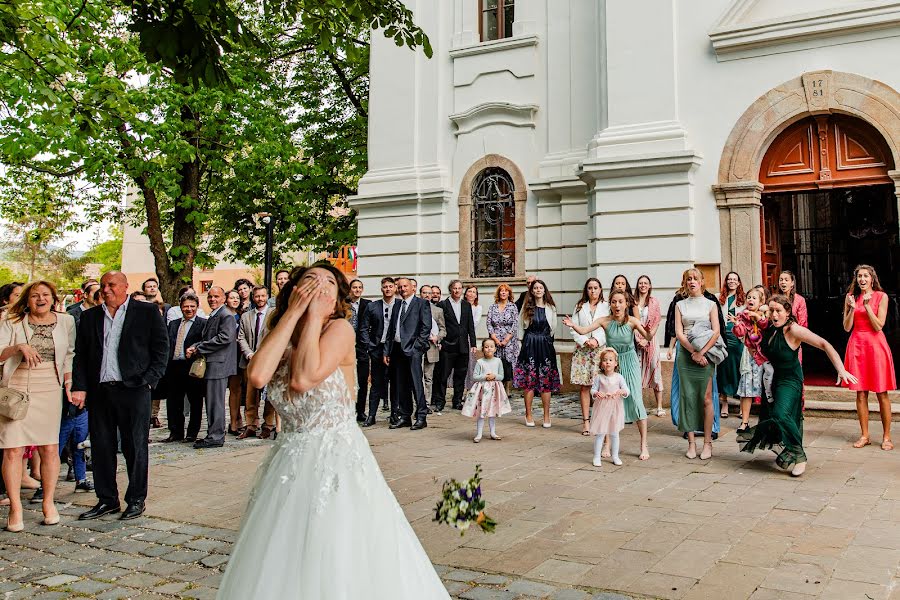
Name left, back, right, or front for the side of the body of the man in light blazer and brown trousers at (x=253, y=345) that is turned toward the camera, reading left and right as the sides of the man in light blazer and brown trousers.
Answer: front

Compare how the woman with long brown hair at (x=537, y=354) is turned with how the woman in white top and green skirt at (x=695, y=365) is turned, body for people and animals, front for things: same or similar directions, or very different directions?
same or similar directions

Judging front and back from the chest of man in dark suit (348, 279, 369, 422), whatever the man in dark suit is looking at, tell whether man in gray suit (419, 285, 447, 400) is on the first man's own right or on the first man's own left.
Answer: on the first man's own left

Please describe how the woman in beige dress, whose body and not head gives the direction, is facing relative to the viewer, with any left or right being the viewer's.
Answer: facing the viewer

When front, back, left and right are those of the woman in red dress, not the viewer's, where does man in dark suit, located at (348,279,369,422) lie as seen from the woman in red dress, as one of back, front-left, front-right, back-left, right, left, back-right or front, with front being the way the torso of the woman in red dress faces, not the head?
front-right

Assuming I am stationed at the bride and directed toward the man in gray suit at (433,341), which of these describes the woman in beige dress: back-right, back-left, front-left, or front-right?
front-left

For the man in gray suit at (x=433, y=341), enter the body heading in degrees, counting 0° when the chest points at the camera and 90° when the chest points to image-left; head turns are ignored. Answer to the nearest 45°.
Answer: approximately 0°

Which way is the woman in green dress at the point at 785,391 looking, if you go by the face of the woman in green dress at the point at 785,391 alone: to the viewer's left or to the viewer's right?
to the viewer's left

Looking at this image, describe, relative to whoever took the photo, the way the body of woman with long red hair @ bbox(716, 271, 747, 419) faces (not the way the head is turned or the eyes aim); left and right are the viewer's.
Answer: facing the viewer and to the left of the viewer

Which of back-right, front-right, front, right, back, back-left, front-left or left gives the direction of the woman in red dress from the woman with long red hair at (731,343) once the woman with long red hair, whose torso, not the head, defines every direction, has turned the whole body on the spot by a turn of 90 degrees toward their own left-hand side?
front

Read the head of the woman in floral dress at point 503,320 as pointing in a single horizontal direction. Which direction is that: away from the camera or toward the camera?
toward the camera

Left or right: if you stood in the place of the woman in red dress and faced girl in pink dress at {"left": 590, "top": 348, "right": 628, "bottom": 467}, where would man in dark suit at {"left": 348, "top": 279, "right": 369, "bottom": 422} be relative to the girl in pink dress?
right

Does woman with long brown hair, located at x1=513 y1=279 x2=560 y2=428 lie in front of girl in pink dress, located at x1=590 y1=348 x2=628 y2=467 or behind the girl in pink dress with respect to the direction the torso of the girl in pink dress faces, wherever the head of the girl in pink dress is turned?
behind

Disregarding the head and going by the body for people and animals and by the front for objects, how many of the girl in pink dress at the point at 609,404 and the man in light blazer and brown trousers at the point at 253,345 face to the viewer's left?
0

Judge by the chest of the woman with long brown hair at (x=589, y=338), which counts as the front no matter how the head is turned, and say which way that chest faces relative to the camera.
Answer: toward the camera
